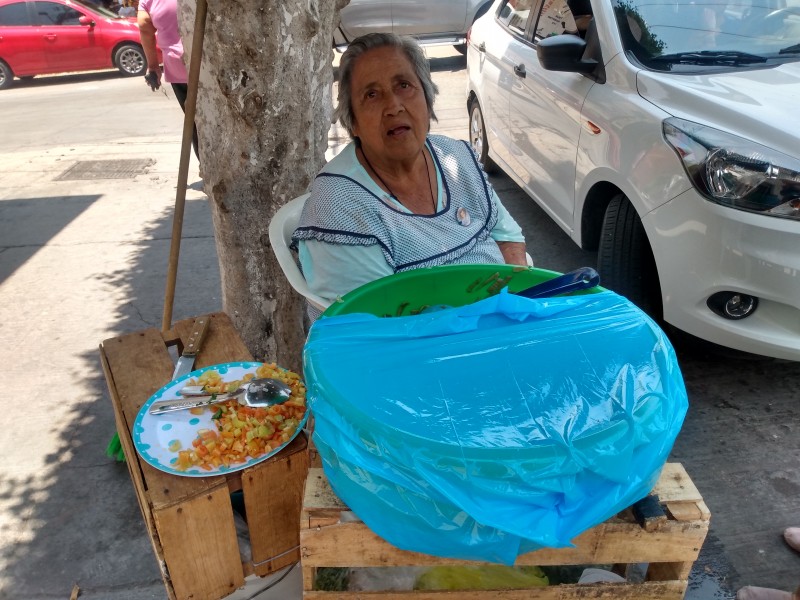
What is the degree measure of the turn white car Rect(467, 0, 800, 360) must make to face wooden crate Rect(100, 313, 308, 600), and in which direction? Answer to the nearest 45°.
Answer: approximately 90° to its right

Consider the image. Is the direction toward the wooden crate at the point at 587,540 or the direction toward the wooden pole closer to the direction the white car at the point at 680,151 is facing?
the wooden crate

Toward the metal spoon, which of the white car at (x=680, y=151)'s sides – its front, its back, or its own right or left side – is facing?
right

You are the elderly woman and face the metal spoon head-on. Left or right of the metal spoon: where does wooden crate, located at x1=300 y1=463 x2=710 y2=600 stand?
left

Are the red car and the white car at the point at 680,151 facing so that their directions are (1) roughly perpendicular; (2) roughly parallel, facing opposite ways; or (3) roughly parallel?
roughly perpendicular

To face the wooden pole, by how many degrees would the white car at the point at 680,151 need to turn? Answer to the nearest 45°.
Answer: approximately 90° to its right

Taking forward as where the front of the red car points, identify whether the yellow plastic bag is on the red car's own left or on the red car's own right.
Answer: on the red car's own right

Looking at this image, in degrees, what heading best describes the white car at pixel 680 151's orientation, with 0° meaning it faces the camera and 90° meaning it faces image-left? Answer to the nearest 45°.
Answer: approximately 315°

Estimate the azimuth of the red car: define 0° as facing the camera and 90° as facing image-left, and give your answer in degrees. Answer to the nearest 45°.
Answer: approximately 270°

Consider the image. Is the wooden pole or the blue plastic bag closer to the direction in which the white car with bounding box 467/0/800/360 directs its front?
the blue plastic bag
